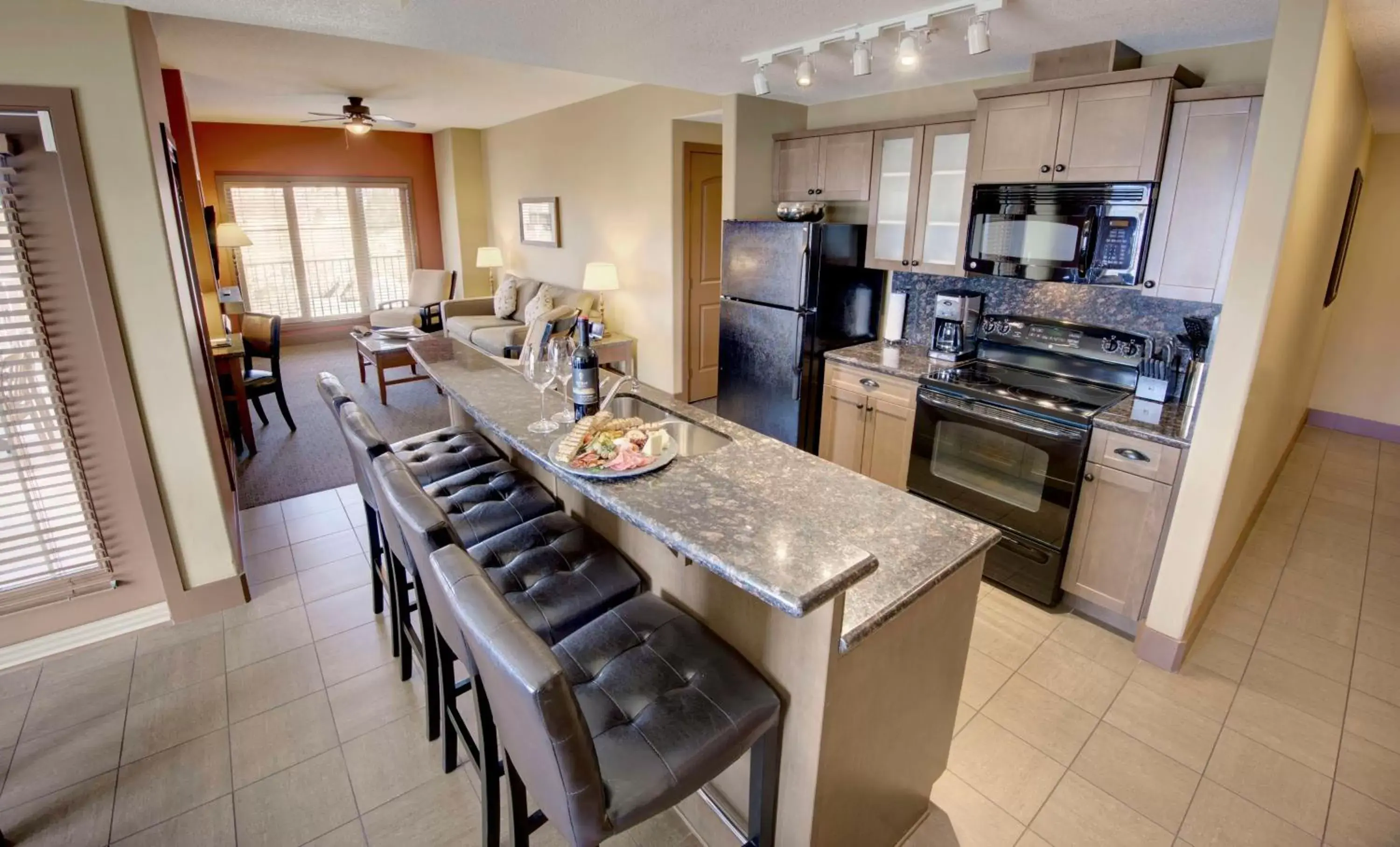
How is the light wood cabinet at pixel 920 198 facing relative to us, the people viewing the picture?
facing the viewer and to the left of the viewer

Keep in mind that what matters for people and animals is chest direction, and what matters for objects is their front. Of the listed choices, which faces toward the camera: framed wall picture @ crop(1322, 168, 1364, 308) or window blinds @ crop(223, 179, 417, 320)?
the window blinds

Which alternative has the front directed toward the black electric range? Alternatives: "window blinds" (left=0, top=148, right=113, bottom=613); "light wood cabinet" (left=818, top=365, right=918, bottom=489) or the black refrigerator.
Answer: the window blinds

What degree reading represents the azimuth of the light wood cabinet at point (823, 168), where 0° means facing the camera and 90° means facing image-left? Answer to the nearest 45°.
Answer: approximately 45°

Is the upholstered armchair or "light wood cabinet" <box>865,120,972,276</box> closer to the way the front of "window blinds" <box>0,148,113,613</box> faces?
the light wood cabinet

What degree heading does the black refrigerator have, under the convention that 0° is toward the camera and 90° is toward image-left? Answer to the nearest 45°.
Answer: approximately 45°

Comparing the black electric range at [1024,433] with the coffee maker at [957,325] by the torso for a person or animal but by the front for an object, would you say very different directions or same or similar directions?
same or similar directions

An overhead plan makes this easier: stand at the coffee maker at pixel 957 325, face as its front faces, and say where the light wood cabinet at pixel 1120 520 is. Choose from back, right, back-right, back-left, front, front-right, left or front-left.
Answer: left

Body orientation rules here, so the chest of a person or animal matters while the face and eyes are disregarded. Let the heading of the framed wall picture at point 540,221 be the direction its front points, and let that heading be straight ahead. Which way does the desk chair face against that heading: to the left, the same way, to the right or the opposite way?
the same way

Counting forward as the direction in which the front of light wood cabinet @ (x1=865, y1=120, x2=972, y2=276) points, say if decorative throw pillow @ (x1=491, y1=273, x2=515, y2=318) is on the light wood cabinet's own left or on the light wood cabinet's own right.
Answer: on the light wood cabinet's own right

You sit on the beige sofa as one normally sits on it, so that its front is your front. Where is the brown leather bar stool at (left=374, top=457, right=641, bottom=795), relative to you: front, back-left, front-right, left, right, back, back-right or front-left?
front-left

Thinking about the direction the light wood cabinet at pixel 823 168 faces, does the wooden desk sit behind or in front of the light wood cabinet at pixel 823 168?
in front

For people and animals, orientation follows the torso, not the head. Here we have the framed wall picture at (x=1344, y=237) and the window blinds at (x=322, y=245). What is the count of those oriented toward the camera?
1

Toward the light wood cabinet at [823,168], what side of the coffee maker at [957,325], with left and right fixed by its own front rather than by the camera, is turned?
right

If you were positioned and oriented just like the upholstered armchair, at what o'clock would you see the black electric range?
The black electric range is roughly at 10 o'clock from the upholstered armchair.
